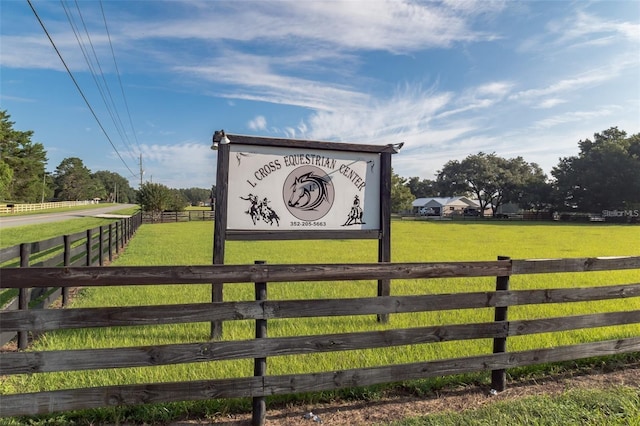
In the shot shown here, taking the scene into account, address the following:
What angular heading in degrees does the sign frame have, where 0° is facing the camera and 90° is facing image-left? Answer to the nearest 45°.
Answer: approximately 0°

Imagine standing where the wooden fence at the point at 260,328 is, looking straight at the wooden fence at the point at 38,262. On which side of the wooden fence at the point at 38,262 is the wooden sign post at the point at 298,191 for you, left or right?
right

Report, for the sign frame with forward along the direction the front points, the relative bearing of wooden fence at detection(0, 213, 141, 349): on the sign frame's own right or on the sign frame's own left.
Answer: on the sign frame's own right

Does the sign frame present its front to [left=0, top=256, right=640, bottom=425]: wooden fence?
yes
